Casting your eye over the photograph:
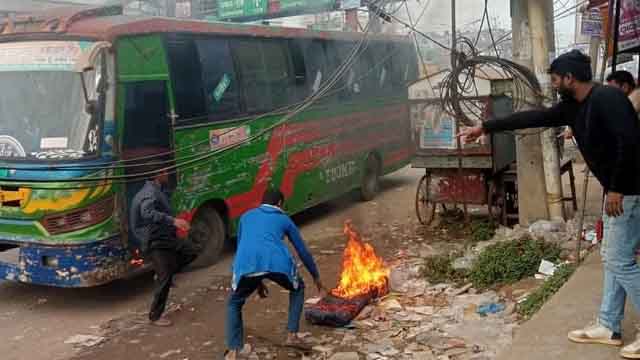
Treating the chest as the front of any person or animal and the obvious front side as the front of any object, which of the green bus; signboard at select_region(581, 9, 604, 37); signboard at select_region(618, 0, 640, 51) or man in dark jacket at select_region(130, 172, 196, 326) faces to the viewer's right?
the man in dark jacket

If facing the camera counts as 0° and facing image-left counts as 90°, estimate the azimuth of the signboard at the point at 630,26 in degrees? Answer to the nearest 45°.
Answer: approximately 45°

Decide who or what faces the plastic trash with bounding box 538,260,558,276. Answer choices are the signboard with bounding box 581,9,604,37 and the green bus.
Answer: the signboard

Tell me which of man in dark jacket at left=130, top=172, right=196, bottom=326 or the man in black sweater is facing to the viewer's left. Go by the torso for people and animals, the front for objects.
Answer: the man in black sweater

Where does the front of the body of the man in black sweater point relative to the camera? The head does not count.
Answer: to the viewer's left

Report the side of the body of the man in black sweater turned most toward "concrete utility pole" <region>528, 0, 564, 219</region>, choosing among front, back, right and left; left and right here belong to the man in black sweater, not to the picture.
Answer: right

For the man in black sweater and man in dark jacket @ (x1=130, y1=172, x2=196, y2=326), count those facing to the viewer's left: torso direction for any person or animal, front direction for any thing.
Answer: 1

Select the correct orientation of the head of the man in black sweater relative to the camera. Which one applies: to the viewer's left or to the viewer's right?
to the viewer's left

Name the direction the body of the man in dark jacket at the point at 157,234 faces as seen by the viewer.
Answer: to the viewer's right

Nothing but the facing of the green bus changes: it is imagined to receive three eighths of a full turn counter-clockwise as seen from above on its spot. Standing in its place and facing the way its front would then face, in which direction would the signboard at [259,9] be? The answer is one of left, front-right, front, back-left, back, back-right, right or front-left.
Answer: left

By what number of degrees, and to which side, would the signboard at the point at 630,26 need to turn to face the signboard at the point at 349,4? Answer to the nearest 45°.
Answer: approximately 90° to its right

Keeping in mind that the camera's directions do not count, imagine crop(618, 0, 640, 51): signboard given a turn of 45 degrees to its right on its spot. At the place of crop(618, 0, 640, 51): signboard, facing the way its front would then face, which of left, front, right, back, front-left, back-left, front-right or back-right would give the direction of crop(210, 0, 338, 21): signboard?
front-right

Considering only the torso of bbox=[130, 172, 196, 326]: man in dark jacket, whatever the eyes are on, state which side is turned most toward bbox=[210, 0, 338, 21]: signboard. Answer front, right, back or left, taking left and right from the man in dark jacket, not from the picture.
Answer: left

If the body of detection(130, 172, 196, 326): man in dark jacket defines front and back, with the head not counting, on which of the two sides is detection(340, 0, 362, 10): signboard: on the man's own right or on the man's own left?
on the man's own left
